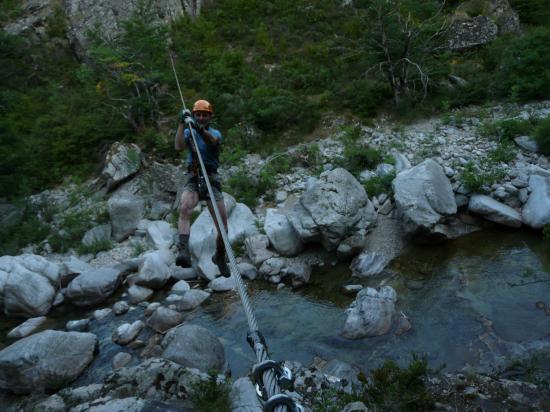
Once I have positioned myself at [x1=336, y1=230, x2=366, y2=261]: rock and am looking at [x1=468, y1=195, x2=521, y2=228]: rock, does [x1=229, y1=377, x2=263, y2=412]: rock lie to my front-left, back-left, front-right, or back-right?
back-right

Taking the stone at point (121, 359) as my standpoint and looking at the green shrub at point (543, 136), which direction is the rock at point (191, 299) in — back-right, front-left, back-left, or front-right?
front-left

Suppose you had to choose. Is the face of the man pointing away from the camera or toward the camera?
toward the camera

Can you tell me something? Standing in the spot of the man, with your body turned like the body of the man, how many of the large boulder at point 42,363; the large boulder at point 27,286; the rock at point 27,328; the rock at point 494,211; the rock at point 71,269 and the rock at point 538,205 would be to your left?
2

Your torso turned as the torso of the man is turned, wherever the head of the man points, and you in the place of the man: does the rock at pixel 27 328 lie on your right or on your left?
on your right

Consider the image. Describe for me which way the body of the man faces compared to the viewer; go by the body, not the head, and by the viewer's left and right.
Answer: facing the viewer

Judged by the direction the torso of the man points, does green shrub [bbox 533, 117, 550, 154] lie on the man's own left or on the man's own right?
on the man's own left

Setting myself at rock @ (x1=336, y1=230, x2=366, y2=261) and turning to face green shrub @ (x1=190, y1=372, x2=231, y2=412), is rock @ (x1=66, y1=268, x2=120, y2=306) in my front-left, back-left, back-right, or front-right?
front-right

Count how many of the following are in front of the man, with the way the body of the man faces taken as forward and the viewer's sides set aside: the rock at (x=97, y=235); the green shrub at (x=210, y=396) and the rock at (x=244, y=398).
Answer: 2

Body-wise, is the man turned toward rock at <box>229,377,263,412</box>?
yes

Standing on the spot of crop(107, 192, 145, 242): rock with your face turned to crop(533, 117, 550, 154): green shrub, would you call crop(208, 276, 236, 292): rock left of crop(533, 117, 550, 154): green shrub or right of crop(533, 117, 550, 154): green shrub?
right

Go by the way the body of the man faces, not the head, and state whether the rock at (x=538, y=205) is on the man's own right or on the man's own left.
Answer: on the man's own left
